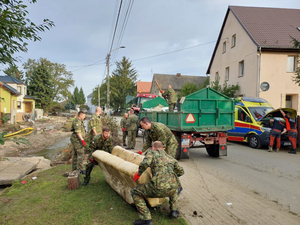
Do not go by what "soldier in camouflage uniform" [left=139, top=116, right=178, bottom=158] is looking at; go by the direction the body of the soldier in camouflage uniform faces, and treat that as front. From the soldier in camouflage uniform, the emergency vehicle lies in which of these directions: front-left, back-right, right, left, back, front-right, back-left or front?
back-right

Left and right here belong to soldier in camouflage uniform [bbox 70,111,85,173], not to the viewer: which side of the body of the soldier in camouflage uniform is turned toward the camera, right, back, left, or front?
right

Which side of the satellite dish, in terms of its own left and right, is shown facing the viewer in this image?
front

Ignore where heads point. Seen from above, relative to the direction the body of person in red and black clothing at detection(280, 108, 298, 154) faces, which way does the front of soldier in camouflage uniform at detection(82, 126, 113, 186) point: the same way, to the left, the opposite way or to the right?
the opposite way

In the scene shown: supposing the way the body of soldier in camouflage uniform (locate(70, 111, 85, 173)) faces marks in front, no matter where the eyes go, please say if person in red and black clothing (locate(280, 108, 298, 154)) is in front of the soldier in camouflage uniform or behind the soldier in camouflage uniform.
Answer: in front

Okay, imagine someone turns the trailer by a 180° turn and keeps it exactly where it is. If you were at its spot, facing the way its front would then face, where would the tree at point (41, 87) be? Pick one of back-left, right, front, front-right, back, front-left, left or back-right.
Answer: back

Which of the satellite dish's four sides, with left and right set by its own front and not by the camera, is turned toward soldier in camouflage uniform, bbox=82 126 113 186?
front

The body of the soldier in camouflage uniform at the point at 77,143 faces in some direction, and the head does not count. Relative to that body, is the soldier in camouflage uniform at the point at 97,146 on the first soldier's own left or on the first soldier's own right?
on the first soldier's own right

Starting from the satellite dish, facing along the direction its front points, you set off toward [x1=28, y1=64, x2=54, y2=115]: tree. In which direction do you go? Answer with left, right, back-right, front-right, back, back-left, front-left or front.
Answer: right

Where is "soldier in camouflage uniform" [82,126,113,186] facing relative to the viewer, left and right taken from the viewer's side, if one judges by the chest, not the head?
facing the viewer and to the right of the viewer

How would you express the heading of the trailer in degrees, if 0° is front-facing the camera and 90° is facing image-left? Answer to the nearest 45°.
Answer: approximately 135°

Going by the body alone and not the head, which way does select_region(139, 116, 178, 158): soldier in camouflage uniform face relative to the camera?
to the viewer's left

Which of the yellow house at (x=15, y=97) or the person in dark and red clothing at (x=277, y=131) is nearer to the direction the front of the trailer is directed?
the yellow house

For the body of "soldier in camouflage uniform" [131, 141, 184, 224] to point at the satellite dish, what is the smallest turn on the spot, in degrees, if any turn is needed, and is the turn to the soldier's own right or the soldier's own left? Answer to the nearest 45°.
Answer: approximately 90° to the soldier's own right

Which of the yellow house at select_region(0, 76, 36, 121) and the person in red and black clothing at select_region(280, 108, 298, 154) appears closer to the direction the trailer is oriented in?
the yellow house

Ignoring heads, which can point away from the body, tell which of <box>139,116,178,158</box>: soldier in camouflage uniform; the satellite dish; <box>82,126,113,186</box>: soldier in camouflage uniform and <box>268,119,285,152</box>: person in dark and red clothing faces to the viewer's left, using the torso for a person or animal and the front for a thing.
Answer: <box>139,116,178,158</box>: soldier in camouflage uniform
